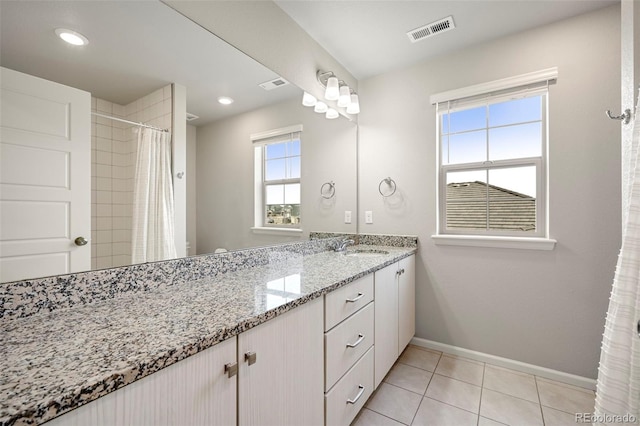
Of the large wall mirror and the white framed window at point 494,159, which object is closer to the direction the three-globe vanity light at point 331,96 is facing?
the white framed window

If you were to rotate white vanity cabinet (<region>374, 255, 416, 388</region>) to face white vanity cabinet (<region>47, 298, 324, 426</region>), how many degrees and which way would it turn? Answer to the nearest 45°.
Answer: approximately 90° to its right

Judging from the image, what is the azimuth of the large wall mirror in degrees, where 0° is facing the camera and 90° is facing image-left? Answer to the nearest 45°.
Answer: approximately 315°

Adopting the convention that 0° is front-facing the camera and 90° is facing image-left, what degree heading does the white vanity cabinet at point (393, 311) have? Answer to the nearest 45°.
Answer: approximately 270°

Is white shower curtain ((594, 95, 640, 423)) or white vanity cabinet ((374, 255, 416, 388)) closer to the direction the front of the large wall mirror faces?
the white shower curtain
